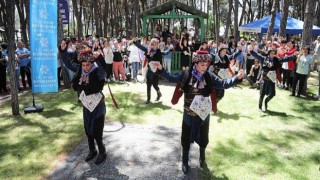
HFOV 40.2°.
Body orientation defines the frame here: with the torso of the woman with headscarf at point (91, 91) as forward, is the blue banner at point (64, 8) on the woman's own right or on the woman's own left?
on the woman's own right

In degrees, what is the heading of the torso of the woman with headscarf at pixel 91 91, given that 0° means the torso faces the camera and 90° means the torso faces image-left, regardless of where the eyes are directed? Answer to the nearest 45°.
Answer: approximately 45°

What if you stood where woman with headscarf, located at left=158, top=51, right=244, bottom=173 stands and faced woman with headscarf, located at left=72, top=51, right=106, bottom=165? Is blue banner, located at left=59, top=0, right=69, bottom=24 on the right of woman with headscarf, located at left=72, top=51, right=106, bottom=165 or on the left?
right

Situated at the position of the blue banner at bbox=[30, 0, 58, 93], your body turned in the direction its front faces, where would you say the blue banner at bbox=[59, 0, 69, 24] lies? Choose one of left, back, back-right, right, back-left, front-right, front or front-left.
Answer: back

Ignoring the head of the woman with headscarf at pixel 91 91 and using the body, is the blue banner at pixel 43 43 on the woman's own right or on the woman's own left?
on the woman's own right

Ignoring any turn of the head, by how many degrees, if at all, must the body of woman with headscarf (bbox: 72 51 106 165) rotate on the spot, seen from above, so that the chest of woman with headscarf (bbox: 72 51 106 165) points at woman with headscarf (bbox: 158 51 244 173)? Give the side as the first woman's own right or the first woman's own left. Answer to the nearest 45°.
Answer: approximately 135° to the first woman's own left

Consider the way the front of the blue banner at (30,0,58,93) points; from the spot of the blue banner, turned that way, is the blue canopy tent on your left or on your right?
on your left

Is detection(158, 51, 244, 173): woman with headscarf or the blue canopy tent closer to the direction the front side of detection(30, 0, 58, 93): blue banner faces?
the woman with headscarf

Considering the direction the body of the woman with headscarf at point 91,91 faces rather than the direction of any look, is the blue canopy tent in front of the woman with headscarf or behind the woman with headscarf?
behind

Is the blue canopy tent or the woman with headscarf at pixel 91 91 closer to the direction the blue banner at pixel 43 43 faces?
the woman with headscarf
